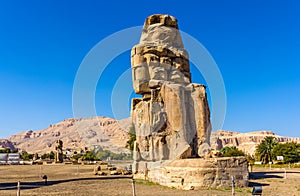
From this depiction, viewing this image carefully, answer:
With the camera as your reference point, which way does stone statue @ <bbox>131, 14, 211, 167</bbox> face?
facing the viewer and to the right of the viewer
